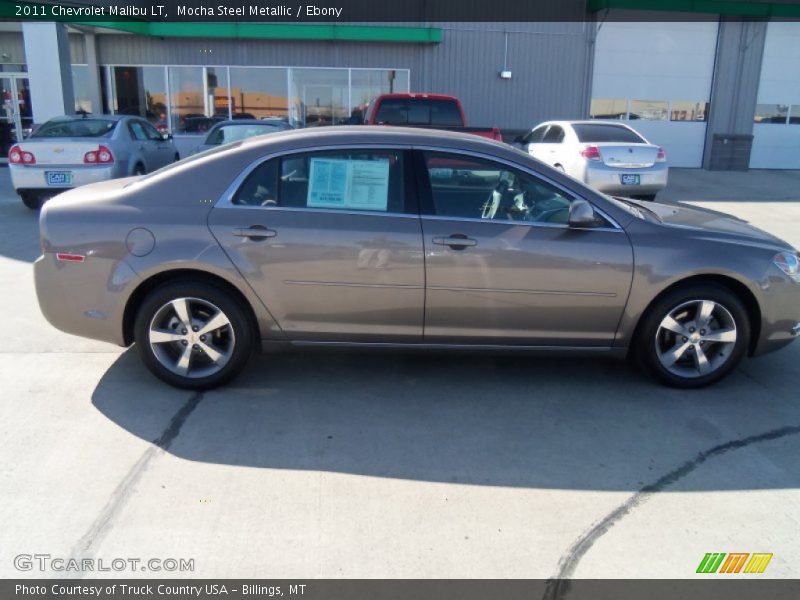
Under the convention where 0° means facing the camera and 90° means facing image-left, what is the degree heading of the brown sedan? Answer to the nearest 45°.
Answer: approximately 270°

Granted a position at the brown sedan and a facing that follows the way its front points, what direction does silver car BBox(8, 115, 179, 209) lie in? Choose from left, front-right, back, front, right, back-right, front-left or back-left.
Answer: back-left

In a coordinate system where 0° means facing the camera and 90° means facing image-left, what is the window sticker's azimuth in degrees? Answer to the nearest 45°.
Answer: approximately 0°

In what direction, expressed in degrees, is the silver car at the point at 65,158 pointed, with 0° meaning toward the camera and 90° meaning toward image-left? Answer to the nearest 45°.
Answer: approximately 225°

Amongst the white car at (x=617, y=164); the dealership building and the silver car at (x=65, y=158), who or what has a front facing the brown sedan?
the dealership building

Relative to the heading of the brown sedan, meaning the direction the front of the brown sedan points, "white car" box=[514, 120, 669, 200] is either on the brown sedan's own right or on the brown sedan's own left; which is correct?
on the brown sedan's own left

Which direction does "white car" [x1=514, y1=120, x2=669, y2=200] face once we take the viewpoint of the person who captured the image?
facing away from the viewer and to the left of the viewer

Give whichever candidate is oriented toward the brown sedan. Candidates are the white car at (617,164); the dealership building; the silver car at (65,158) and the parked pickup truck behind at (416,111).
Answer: the dealership building

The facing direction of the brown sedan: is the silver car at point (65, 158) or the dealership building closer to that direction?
the dealership building

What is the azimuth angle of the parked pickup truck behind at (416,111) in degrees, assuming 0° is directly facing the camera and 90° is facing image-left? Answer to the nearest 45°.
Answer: approximately 135°

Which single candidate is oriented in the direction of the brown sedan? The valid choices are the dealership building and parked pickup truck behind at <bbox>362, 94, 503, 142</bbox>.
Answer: the dealership building

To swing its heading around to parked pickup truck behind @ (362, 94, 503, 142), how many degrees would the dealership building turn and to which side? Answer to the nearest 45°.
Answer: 0° — it already faces it

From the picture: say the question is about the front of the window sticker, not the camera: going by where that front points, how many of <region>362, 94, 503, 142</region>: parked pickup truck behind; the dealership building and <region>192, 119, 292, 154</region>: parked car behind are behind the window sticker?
3

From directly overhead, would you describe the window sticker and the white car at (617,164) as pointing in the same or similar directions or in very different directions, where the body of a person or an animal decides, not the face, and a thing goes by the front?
very different directions
